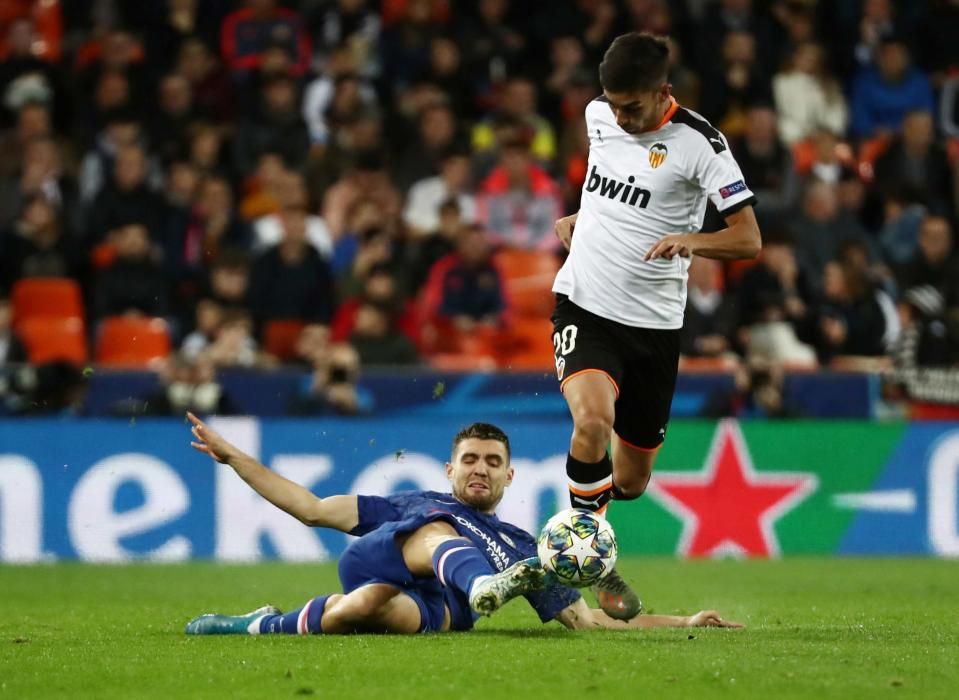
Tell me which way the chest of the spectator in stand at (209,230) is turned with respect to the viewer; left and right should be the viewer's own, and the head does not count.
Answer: facing the viewer

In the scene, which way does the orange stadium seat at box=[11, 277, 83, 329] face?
toward the camera

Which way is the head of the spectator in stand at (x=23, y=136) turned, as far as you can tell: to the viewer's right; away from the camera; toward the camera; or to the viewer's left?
toward the camera

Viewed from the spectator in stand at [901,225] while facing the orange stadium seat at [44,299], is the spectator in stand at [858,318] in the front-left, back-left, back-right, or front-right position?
front-left

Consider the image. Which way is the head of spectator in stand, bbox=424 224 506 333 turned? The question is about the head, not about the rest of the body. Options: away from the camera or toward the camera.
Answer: toward the camera

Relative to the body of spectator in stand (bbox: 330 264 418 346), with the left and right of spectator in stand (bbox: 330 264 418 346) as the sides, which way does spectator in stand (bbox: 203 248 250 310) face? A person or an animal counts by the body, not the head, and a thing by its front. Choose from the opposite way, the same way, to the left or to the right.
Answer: the same way

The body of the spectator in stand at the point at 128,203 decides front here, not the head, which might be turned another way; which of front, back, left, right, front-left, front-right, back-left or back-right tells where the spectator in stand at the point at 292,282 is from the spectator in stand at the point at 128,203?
front-left

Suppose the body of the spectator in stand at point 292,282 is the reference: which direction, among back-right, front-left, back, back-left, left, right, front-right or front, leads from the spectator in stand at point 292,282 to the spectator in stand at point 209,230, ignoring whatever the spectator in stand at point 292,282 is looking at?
back-right

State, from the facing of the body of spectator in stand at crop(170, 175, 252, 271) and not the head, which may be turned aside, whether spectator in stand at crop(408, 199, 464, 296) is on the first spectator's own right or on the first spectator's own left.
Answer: on the first spectator's own left

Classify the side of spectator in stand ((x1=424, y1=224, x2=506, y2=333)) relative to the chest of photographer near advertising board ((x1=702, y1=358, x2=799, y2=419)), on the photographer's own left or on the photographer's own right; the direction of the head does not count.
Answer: on the photographer's own right

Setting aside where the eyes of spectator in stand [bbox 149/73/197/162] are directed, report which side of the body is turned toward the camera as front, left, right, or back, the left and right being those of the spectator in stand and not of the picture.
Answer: front

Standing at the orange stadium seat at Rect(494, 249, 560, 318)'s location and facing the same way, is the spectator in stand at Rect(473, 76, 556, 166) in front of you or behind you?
behind

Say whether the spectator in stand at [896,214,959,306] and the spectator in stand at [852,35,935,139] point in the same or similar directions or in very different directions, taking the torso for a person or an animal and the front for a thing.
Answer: same or similar directions

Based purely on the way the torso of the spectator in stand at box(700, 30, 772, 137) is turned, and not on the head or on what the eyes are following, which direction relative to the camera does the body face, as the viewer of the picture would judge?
toward the camera

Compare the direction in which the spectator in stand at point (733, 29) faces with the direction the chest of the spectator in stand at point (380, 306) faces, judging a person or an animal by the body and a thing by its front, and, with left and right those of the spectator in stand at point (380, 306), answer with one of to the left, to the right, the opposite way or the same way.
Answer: the same way

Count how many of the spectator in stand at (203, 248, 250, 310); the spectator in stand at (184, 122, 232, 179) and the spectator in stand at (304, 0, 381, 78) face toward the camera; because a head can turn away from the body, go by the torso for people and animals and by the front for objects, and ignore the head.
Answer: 3

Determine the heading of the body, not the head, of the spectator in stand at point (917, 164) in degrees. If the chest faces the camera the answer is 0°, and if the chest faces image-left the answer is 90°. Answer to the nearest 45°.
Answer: approximately 0°

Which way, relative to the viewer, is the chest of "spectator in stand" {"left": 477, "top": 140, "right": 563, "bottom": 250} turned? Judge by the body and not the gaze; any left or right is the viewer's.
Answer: facing the viewer
